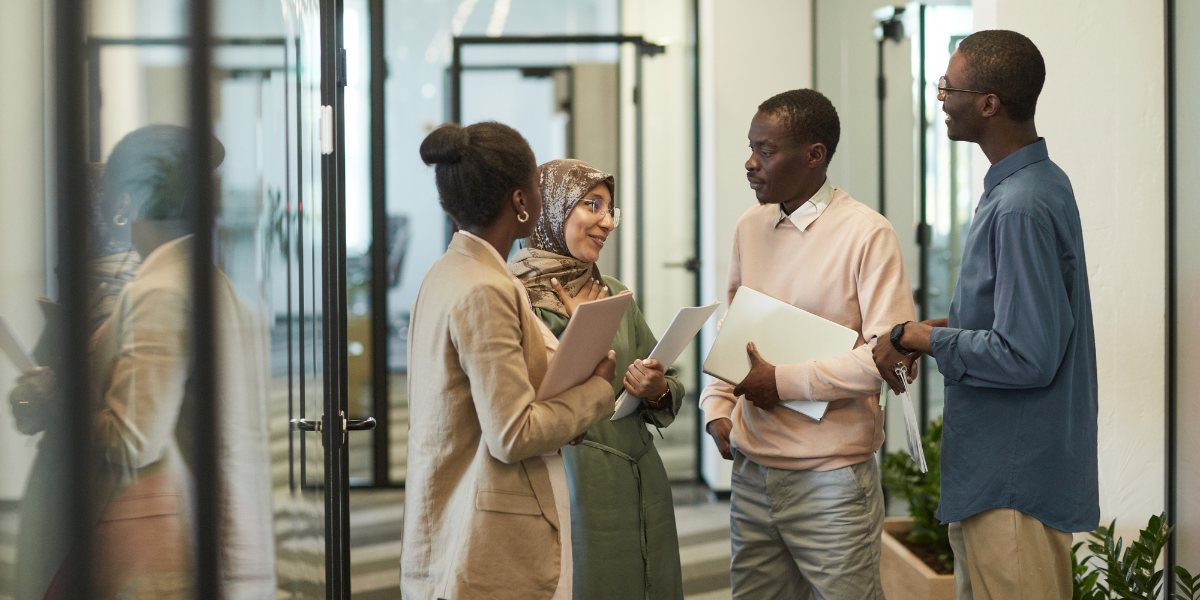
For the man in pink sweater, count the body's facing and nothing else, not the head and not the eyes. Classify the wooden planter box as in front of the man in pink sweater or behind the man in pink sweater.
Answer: behind

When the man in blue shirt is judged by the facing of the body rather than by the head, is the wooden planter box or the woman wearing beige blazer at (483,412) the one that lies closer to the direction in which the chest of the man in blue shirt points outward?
the woman wearing beige blazer

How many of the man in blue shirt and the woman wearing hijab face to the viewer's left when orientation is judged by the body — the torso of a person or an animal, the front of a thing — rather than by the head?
1

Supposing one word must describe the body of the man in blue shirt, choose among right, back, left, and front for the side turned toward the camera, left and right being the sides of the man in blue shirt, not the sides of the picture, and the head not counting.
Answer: left

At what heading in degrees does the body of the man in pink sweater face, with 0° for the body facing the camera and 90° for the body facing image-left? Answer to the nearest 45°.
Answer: approximately 45°

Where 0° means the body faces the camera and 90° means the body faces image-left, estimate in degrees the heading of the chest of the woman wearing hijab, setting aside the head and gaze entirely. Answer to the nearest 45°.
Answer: approximately 315°

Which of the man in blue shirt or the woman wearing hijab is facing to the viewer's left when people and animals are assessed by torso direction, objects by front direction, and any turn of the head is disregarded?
the man in blue shirt

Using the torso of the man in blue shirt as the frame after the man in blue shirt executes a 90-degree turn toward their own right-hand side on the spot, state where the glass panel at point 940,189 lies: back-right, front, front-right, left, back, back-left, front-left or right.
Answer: front

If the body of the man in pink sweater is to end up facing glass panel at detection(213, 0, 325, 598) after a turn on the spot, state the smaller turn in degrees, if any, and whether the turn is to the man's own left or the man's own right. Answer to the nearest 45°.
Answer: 0° — they already face it

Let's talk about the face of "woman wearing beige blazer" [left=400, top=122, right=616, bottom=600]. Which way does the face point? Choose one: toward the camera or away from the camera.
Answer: away from the camera
